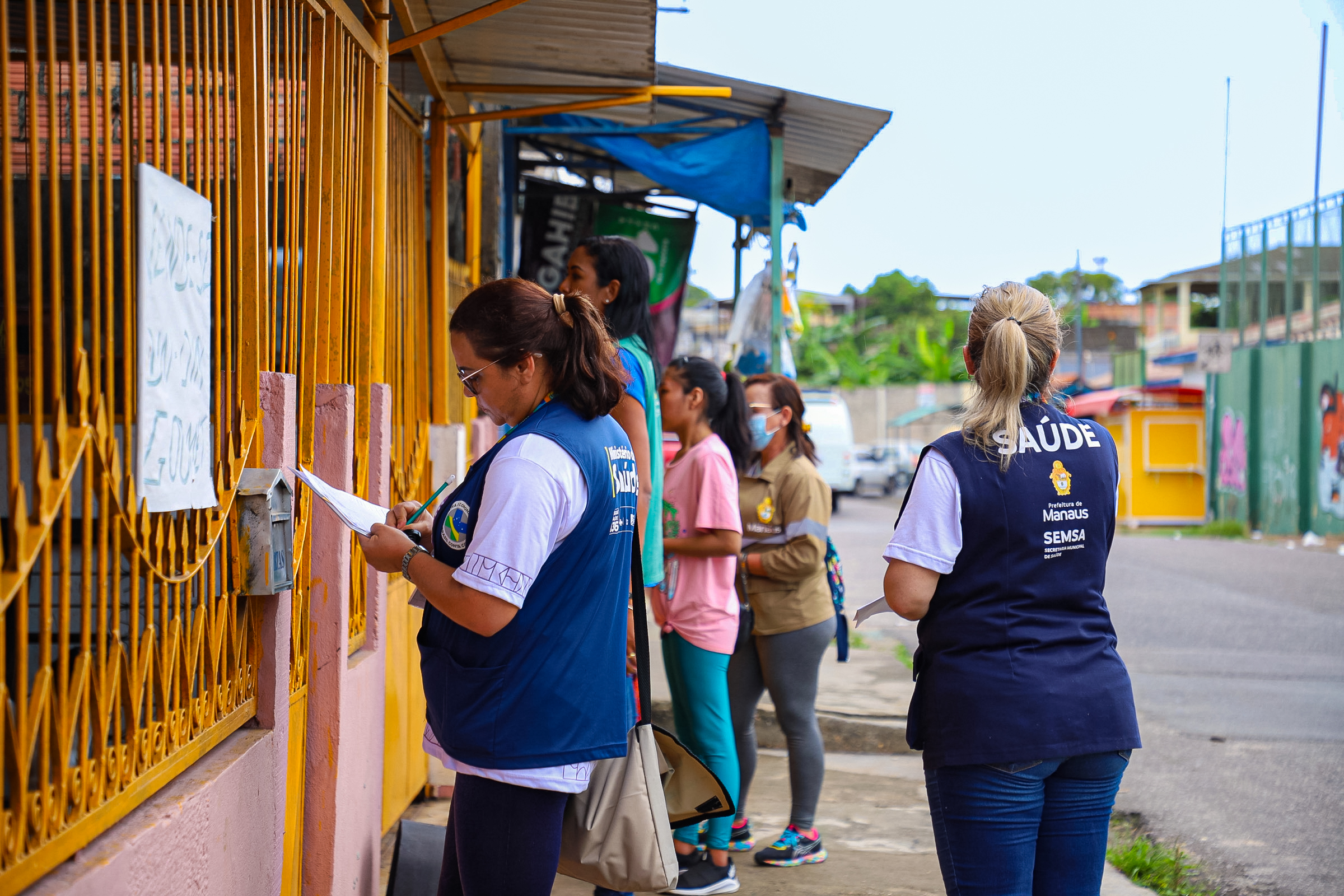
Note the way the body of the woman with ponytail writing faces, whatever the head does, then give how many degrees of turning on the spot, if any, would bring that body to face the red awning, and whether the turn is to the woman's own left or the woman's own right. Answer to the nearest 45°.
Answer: approximately 135° to the woman's own right

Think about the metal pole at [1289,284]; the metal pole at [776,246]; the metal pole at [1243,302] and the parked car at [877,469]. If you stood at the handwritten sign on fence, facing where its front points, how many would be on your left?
4

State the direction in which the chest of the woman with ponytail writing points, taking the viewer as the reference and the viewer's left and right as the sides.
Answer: facing to the left of the viewer

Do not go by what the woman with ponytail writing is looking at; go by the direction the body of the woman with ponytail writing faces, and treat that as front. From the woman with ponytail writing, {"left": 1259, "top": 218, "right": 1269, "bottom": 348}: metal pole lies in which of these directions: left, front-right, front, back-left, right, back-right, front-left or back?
back-right

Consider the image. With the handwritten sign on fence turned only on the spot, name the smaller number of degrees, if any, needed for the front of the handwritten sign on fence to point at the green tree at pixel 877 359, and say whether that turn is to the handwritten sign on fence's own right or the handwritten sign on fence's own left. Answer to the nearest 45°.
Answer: approximately 90° to the handwritten sign on fence's own left

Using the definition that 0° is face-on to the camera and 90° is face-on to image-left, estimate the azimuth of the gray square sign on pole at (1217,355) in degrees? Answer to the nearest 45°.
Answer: approximately 0°
